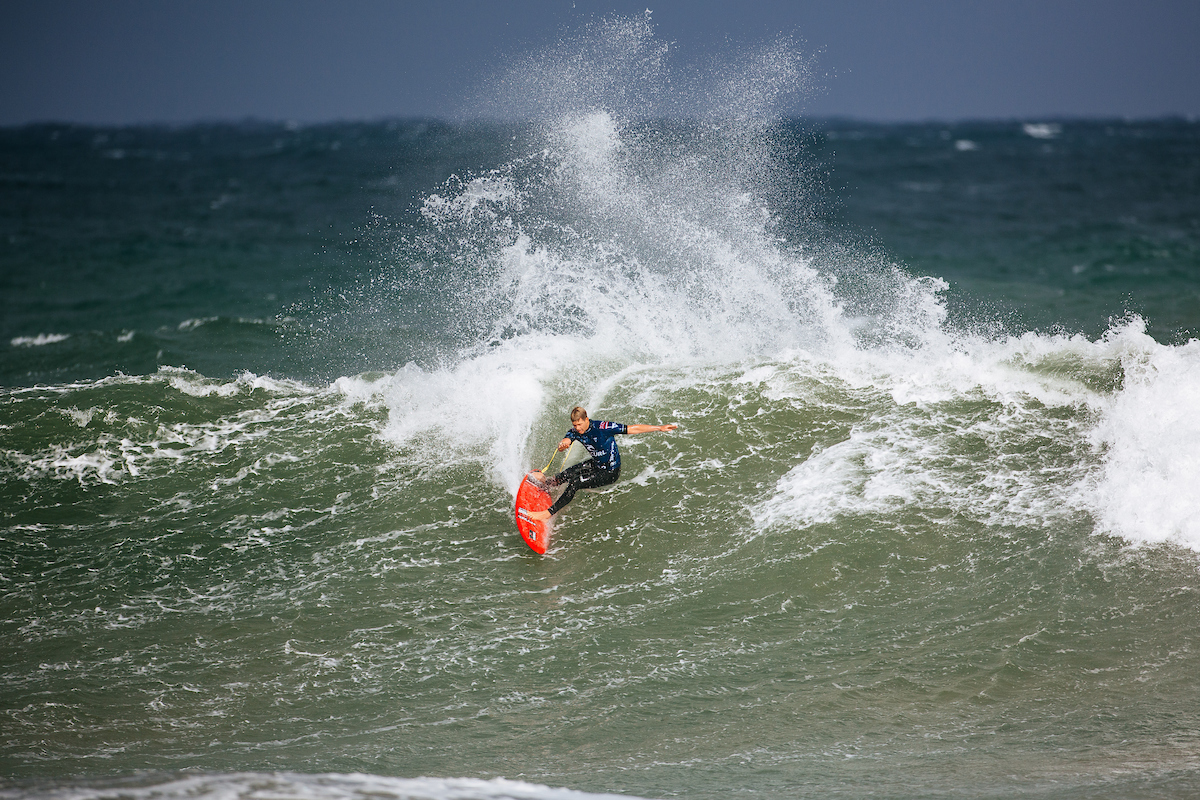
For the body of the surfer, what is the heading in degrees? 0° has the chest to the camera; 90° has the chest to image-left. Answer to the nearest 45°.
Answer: approximately 45°
